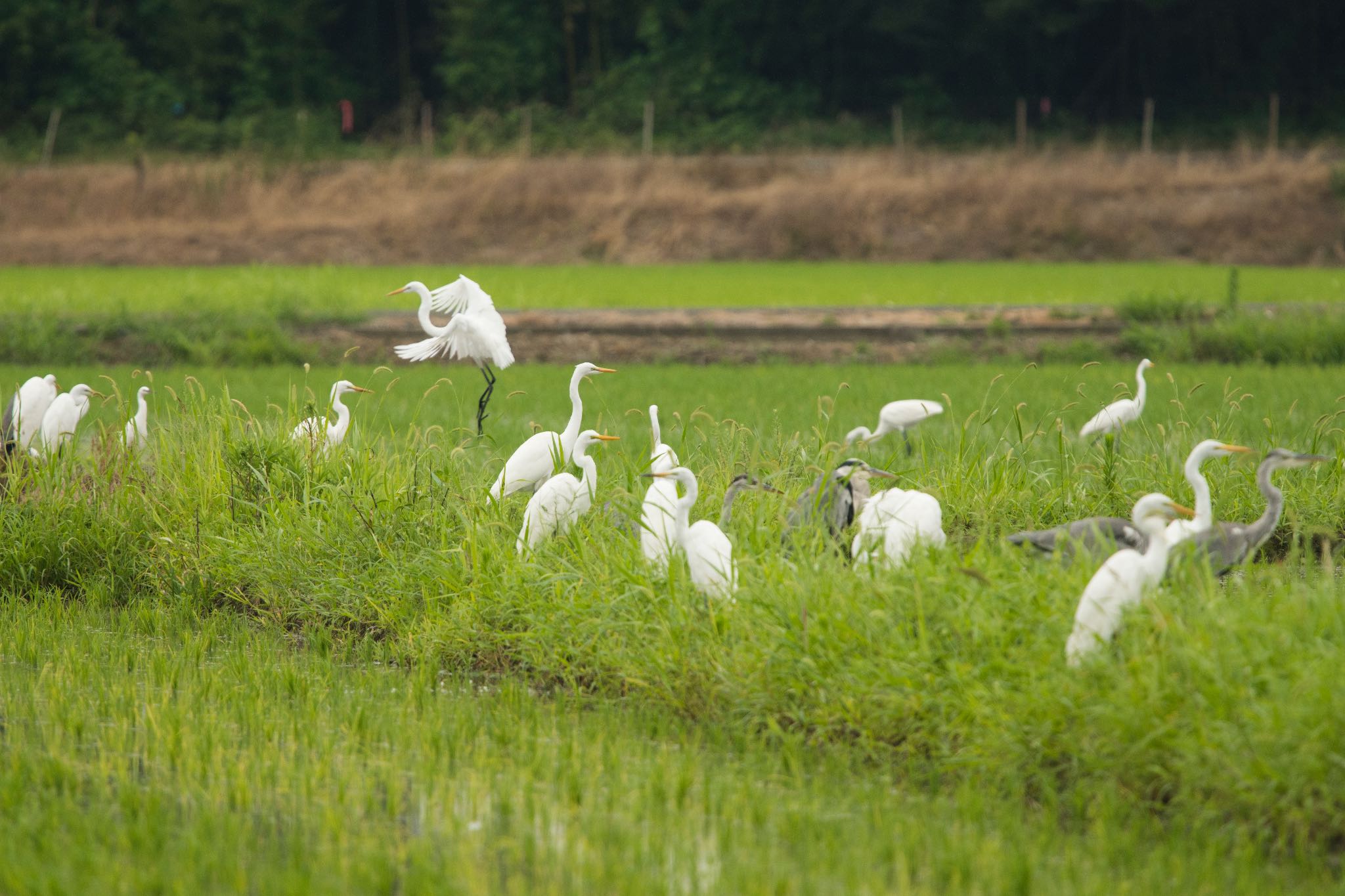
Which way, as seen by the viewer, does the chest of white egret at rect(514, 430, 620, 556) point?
to the viewer's right

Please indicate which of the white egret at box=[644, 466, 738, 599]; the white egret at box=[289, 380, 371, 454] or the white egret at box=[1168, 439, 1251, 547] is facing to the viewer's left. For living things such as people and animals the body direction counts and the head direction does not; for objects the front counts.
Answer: the white egret at box=[644, 466, 738, 599]

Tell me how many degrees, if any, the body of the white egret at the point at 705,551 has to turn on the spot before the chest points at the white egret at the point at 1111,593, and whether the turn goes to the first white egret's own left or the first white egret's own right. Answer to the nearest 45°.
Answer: approximately 135° to the first white egret's own left

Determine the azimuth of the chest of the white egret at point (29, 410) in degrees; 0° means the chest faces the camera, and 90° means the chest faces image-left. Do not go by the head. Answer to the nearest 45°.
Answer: approximately 270°

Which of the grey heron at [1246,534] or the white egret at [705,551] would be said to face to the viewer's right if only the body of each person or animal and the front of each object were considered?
the grey heron at [1246,534]

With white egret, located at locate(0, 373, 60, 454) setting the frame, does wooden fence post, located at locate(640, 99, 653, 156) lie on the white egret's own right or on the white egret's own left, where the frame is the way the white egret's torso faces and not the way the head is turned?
on the white egret's own left

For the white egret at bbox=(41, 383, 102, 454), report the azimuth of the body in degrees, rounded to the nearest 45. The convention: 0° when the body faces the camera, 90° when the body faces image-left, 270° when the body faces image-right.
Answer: approximately 270°

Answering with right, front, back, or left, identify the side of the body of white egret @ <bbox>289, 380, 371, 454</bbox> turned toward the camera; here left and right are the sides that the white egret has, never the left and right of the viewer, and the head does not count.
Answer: right

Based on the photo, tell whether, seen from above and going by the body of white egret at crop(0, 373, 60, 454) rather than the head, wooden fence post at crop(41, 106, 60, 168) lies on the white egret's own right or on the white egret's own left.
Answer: on the white egret's own left

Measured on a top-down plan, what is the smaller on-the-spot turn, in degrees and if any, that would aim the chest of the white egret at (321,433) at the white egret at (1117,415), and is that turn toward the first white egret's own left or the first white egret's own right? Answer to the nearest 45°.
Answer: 0° — it already faces it

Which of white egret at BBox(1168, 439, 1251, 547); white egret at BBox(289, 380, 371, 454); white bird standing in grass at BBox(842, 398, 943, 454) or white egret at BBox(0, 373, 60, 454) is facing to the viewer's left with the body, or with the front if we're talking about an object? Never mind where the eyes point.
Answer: the white bird standing in grass

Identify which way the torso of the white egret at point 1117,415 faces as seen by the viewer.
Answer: to the viewer's right

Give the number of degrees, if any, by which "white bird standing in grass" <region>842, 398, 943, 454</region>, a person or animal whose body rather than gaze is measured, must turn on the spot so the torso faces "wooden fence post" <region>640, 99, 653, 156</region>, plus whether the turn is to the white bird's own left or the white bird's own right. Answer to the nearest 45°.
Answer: approximately 90° to the white bird's own right
